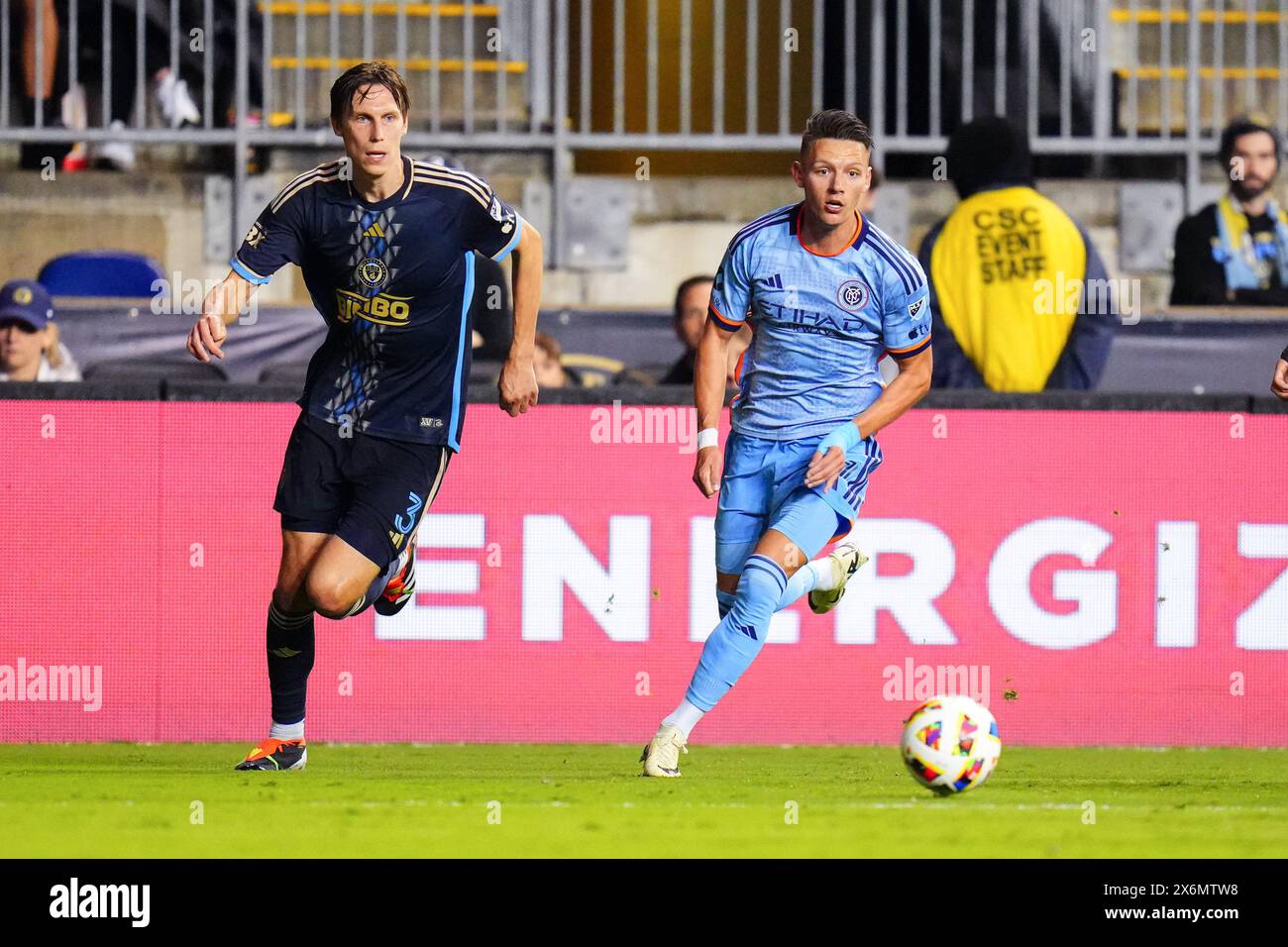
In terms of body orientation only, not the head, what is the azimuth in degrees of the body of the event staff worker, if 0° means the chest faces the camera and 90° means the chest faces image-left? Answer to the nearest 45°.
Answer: approximately 180°

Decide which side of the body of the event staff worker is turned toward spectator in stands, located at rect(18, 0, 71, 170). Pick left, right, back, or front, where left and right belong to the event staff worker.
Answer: left

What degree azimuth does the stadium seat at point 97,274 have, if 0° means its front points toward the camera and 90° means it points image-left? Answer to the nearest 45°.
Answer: approximately 0°

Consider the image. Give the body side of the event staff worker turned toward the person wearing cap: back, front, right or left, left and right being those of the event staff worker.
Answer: left

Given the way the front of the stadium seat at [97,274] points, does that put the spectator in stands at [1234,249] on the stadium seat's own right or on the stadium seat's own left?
on the stadium seat's own left

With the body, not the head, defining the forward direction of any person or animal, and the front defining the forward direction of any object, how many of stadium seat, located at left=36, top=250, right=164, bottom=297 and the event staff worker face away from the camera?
1

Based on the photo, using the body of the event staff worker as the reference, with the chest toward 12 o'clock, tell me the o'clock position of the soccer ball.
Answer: The soccer ball is roughly at 6 o'clock from the event staff worker.

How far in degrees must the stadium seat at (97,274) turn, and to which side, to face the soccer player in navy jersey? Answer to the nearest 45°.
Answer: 0° — it already faces them

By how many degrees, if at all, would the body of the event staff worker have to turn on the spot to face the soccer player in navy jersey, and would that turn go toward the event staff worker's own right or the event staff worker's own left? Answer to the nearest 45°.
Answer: approximately 135° to the event staff worker's own left
